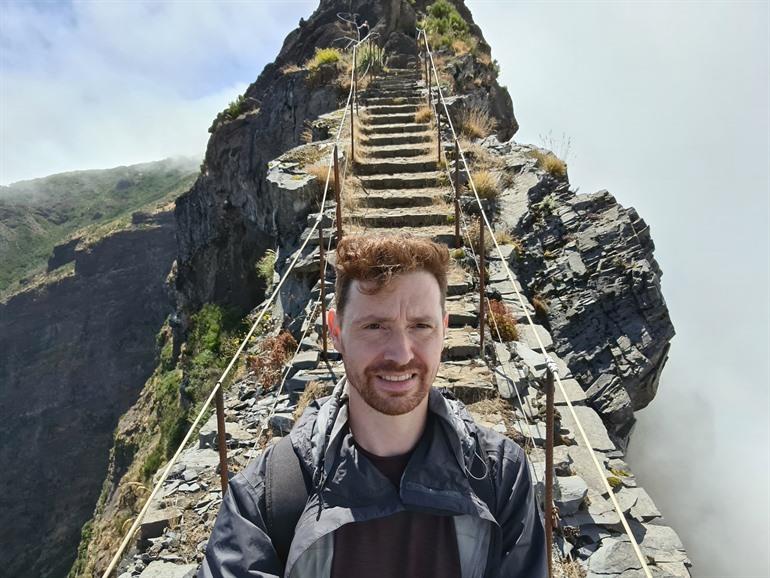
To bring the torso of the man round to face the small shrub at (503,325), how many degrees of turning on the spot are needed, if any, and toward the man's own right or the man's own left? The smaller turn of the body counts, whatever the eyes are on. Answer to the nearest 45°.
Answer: approximately 180°

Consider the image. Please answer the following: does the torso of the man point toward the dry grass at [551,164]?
no

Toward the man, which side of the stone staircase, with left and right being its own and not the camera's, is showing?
front

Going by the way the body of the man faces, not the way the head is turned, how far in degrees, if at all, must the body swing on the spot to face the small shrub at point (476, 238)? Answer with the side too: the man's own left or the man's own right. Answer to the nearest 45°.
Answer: approximately 180°

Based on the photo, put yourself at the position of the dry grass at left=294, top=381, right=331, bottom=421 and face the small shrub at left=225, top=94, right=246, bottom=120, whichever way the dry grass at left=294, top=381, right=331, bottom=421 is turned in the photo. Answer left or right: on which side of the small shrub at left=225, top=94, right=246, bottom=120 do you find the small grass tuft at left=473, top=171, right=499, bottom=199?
right

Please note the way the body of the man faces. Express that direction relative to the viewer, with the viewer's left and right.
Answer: facing the viewer

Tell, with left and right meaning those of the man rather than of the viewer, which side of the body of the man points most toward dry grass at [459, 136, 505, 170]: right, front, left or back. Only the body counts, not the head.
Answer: back

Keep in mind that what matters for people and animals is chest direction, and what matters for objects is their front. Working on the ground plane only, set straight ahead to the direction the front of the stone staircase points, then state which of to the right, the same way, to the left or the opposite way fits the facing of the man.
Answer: the same way

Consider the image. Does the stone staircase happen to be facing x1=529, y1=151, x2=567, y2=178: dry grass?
no

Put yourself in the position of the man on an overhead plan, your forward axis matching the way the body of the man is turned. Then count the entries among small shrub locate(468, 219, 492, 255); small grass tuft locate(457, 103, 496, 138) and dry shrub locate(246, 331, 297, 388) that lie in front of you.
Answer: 0

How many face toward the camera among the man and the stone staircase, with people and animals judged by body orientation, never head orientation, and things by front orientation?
2

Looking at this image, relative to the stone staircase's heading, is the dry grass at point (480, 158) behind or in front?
behind

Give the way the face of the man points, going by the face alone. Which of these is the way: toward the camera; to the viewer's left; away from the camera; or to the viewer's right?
toward the camera
